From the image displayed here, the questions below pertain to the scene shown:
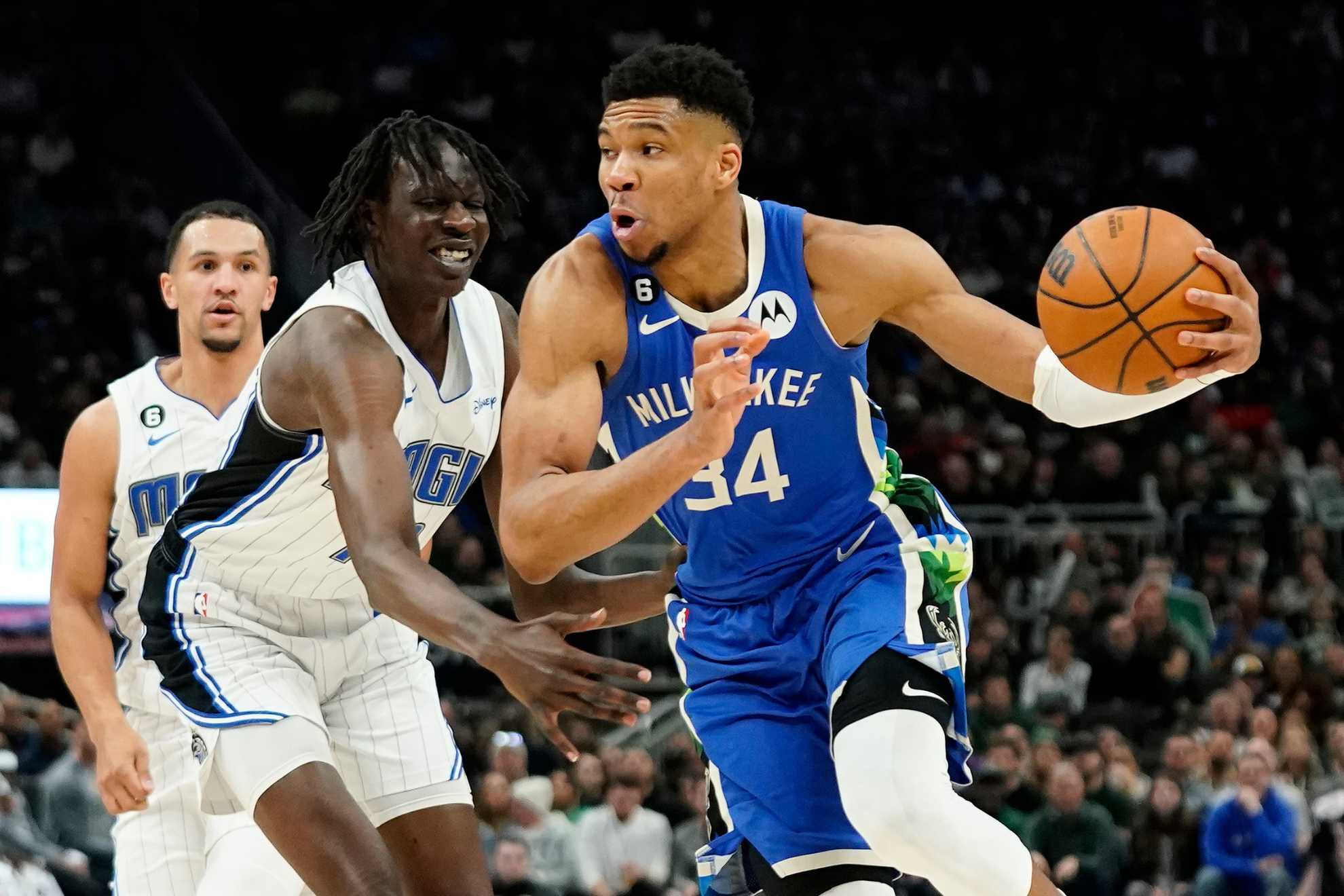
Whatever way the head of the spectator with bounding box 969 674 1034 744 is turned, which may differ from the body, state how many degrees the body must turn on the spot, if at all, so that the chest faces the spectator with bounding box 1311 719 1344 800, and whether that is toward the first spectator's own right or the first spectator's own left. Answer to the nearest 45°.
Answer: approximately 90° to the first spectator's own left

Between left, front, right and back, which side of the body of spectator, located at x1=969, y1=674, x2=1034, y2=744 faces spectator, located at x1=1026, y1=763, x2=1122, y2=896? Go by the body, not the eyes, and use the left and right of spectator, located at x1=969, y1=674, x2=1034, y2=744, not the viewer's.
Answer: front

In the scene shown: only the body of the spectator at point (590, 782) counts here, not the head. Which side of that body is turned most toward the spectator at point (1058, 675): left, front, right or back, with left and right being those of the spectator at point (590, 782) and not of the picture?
left

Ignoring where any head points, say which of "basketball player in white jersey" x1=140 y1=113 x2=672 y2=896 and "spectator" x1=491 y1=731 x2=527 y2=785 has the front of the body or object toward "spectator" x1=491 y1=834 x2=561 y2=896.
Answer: "spectator" x1=491 y1=731 x2=527 y2=785

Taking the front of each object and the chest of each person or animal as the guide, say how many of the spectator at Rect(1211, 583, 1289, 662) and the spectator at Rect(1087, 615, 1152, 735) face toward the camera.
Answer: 2

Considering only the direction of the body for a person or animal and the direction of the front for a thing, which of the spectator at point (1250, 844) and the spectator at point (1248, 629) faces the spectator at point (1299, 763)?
the spectator at point (1248, 629)

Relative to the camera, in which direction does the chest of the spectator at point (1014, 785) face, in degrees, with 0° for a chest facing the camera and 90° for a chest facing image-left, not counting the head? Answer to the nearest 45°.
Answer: approximately 45°

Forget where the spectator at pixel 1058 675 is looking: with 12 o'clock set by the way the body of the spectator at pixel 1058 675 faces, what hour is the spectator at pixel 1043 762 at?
the spectator at pixel 1043 762 is roughly at 12 o'clock from the spectator at pixel 1058 675.

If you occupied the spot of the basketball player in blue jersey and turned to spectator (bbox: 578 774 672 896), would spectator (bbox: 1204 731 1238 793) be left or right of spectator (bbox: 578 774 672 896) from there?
right

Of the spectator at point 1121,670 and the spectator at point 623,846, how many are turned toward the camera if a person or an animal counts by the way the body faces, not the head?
2
